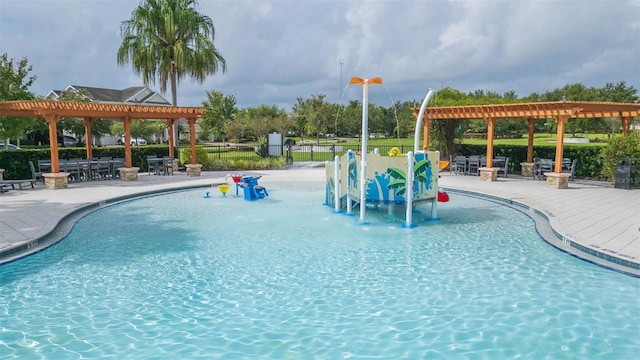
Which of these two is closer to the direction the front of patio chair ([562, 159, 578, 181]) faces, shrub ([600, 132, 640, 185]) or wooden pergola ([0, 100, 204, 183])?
the wooden pergola

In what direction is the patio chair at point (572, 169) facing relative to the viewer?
to the viewer's left
